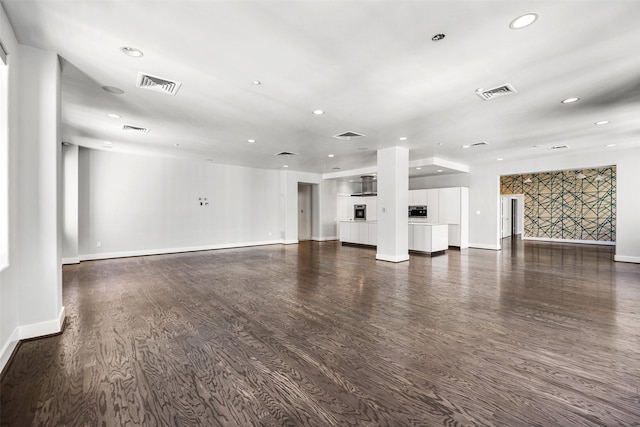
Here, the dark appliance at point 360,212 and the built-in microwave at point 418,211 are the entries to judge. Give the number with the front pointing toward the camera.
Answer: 2

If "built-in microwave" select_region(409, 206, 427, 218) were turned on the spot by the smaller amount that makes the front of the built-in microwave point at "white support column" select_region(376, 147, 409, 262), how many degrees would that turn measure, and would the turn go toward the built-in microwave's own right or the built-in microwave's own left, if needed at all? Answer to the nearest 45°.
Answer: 0° — it already faces it

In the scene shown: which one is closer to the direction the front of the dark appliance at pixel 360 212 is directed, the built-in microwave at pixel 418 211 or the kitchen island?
the kitchen island

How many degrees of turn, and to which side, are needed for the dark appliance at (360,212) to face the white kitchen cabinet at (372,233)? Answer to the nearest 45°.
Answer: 0° — it already faces it

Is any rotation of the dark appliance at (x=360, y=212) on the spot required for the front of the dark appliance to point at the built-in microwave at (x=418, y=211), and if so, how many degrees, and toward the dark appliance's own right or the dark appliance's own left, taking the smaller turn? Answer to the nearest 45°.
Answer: approximately 90° to the dark appliance's own left

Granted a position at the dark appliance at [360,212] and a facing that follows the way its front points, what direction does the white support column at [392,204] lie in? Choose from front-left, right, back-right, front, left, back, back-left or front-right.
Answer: front

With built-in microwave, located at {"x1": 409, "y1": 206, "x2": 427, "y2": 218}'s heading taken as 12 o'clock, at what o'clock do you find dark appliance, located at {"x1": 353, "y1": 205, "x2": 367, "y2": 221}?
The dark appliance is roughly at 3 o'clock from the built-in microwave.

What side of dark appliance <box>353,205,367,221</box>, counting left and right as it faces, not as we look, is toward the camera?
front

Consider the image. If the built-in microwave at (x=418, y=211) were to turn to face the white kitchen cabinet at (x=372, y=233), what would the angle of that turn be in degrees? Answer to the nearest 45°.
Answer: approximately 45° to its right

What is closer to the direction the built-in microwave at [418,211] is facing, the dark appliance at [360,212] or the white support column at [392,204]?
the white support column

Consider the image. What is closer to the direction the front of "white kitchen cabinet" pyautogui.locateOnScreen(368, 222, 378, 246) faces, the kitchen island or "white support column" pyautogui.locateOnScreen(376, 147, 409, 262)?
the white support column

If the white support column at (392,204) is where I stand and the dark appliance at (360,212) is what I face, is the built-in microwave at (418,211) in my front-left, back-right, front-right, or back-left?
front-right

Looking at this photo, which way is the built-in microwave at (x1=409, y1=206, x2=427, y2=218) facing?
toward the camera

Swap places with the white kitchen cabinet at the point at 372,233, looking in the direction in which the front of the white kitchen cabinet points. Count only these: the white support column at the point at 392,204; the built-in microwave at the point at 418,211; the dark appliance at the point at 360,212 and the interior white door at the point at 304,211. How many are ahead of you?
1
